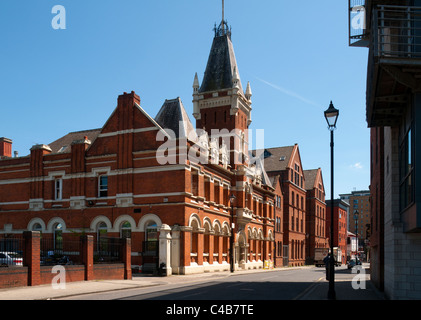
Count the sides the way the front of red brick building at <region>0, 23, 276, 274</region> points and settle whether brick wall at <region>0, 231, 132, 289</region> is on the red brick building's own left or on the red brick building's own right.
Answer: on the red brick building's own right

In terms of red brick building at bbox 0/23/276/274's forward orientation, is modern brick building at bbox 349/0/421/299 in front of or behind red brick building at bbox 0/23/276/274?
in front

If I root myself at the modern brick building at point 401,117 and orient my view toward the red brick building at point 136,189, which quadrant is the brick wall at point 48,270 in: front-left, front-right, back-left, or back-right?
front-left

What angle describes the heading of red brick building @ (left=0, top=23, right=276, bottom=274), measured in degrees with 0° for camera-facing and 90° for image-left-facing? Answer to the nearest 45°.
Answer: approximately 315°

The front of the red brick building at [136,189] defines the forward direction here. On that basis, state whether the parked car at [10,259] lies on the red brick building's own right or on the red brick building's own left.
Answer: on the red brick building's own right

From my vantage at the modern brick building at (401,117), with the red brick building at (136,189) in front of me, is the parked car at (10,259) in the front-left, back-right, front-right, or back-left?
front-left
